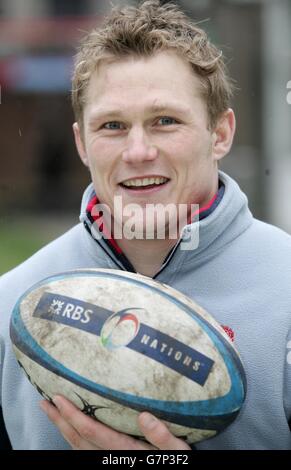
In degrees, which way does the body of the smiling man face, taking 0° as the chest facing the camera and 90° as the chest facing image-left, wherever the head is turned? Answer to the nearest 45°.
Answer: approximately 0°
